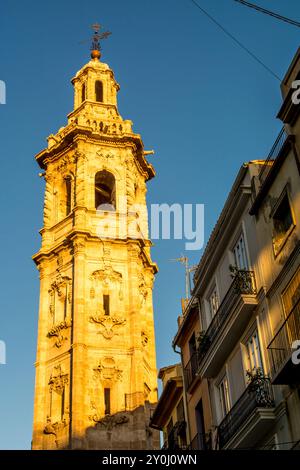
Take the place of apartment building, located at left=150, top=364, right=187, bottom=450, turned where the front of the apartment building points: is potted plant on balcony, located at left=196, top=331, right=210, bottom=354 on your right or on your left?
on your left

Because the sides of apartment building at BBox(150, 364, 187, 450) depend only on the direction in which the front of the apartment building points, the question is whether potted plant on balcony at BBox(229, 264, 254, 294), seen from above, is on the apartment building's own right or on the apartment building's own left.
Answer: on the apartment building's own left

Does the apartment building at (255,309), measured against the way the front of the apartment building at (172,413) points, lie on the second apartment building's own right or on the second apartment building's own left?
on the second apartment building's own left

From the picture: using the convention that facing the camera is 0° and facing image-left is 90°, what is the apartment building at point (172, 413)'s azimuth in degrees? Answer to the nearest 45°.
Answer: approximately 45°
